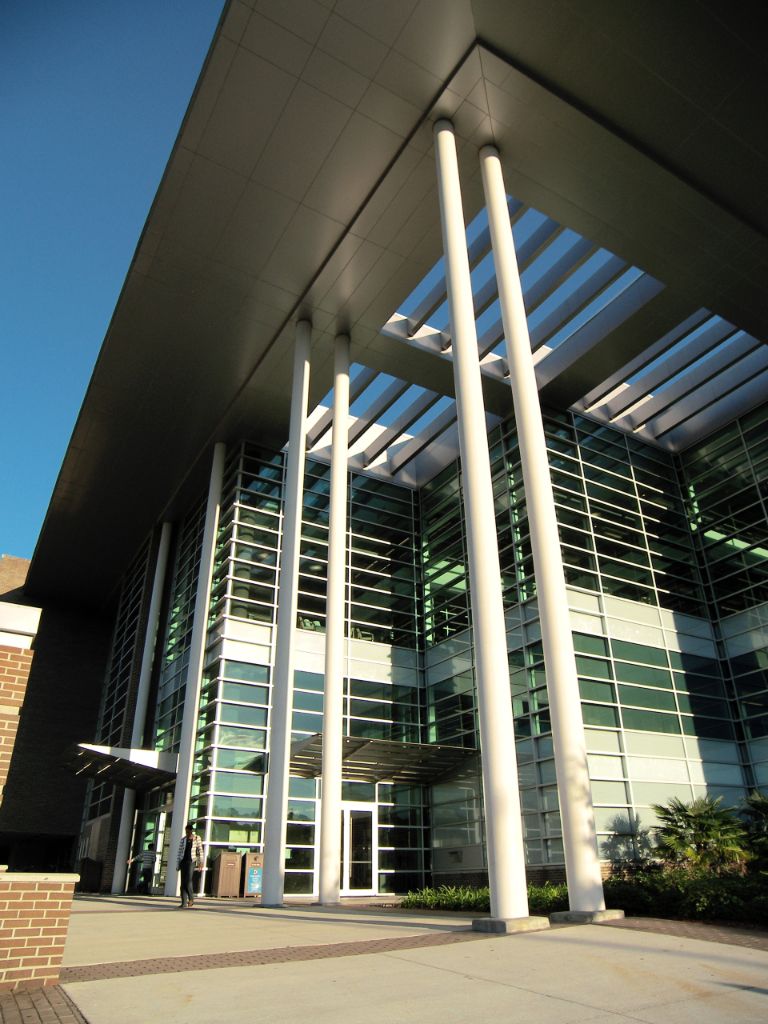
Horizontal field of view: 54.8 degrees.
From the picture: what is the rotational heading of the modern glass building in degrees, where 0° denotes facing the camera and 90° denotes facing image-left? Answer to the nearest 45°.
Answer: approximately 45°
